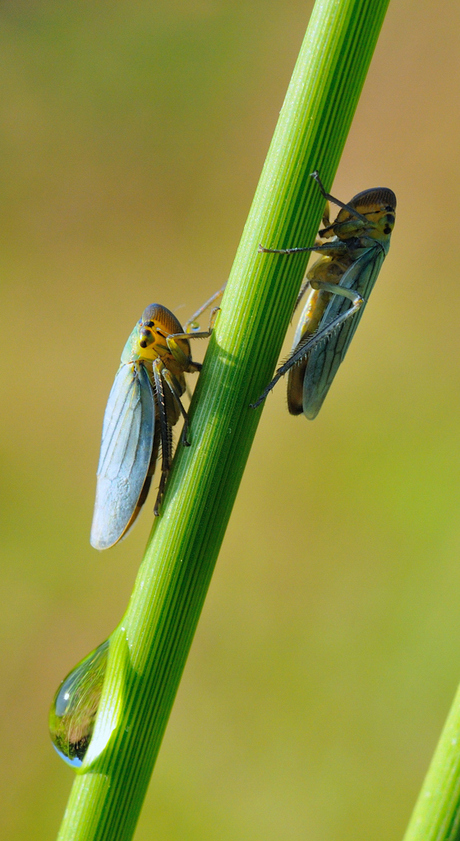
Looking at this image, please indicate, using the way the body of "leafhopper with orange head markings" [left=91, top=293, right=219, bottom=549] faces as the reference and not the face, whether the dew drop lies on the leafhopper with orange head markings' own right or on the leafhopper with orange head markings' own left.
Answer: on the leafhopper with orange head markings' own right

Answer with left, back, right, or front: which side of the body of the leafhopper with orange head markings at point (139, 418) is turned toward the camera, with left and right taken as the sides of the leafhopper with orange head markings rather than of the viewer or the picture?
right
